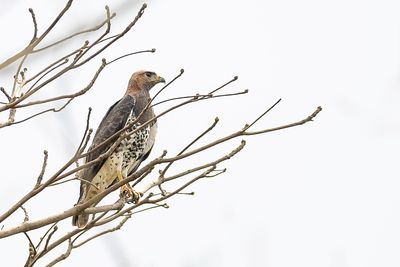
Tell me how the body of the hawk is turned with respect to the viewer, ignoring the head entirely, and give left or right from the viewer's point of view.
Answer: facing to the right of the viewer
